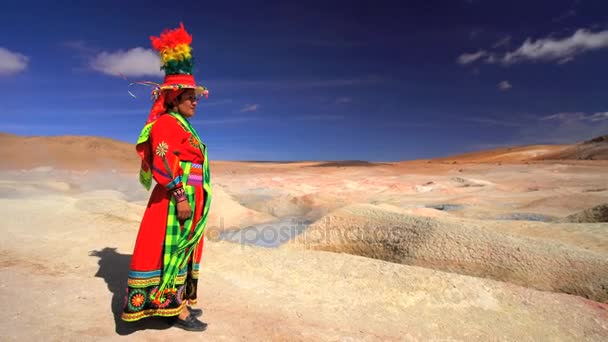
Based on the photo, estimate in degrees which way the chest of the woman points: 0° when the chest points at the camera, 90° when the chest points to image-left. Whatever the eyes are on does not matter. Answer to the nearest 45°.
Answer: approximately 270°

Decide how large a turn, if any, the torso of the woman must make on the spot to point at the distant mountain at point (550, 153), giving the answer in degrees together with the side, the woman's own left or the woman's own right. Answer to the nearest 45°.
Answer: approximately 45° to the woman's own left

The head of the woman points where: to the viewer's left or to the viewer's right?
to the viewer's right
